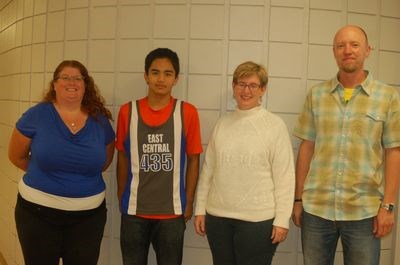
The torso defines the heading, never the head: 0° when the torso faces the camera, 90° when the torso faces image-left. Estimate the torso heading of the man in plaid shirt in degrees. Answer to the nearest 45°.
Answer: approximately 0°

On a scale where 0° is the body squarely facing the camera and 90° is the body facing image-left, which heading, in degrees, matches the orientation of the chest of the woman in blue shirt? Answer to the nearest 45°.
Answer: approximately 0°

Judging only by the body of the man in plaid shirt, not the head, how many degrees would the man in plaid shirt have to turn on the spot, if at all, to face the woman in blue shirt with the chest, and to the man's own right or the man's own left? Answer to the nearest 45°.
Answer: approximately 90° to the man's own right

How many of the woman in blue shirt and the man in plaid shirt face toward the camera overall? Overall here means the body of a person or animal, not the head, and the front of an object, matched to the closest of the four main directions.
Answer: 2

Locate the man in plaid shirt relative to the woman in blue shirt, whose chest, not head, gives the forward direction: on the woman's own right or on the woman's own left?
on the woman's own left
